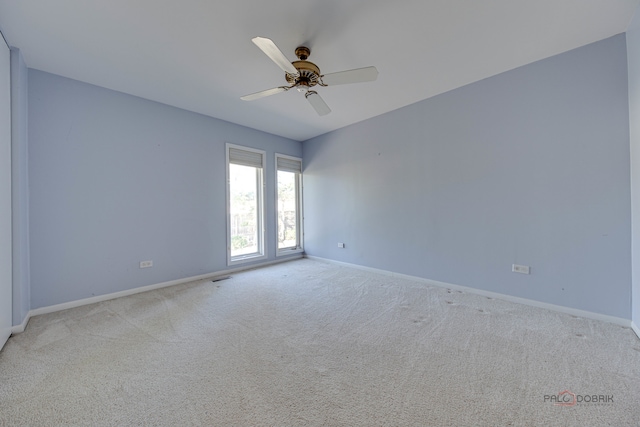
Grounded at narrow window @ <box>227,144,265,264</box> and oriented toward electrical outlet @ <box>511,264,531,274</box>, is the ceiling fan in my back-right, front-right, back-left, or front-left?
front-right

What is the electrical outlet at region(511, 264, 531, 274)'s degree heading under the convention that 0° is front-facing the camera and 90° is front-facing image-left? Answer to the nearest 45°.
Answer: approximately 0°

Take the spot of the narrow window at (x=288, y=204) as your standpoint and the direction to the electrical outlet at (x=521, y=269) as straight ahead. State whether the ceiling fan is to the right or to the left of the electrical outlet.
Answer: right

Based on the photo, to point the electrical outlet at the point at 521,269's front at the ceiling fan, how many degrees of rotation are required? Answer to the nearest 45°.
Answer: approximately 45° to its right

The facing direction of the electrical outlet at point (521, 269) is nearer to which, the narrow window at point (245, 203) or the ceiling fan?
the ceiling fan

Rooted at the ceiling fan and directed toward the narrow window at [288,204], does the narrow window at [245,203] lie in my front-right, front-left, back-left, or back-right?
front-left

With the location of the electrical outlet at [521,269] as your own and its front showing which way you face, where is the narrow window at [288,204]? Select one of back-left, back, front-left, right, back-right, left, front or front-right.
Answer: right

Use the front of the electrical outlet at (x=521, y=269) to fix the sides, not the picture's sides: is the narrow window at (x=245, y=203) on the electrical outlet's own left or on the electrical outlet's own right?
on the electrical outlet's own right

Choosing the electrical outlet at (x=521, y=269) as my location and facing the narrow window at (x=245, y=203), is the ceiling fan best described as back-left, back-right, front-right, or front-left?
front-left
